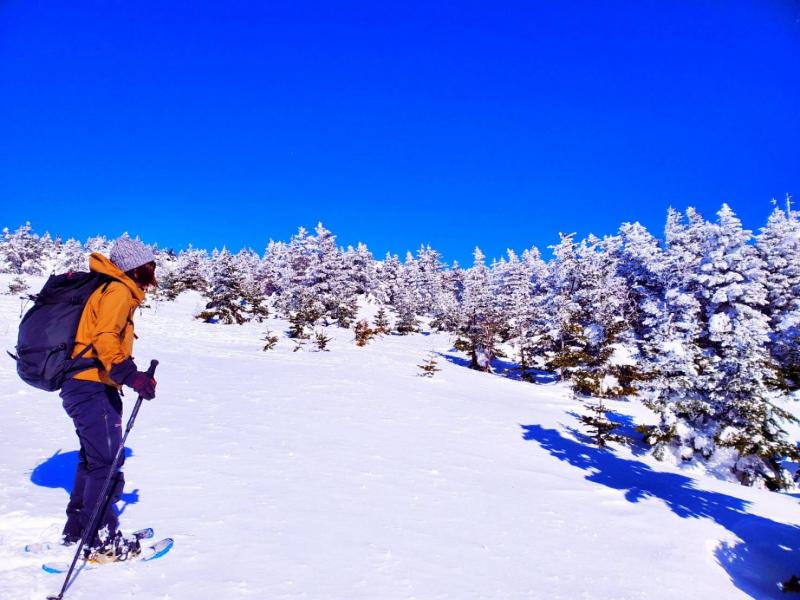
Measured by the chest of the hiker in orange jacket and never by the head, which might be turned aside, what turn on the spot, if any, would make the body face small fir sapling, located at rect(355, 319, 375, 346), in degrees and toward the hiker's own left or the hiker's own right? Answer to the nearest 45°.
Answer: approximately 45° to the hiker's own left

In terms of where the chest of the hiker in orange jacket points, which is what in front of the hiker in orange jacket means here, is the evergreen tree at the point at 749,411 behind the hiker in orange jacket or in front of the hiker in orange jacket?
in front

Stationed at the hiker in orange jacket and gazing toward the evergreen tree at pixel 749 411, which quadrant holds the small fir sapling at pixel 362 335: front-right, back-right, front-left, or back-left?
front-left

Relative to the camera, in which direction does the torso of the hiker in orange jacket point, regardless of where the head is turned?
to the viewer's right

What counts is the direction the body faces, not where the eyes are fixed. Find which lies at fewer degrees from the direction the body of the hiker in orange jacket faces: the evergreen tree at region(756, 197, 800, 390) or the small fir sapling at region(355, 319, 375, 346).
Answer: the evergreen tree

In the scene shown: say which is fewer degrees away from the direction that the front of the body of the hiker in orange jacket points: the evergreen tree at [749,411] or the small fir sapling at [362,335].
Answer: the evergreen tree

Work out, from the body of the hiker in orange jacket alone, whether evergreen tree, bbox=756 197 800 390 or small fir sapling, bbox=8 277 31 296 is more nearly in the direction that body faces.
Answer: the evergreen tree

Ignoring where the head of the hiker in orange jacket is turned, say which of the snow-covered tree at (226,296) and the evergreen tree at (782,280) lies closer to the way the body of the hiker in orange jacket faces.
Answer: the evergreen tree

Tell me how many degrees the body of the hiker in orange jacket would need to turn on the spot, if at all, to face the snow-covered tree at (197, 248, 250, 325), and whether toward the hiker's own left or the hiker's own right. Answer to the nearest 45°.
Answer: approximately 90° to the hiker's own left

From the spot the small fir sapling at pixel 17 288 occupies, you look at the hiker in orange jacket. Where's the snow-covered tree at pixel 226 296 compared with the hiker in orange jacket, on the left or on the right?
left

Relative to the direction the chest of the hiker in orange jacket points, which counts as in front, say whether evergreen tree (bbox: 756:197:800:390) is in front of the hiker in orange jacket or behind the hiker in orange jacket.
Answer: in front

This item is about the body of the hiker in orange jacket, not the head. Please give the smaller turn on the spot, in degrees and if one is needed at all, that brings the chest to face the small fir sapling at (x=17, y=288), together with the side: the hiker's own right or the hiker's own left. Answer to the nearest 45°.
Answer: approximately 90° to the hiker's own left

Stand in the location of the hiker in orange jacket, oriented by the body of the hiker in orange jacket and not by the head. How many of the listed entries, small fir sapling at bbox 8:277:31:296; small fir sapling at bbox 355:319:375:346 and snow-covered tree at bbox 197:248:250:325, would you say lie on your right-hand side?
0

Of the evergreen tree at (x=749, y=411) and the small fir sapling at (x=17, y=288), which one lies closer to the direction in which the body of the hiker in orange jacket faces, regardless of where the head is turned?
the evergreen tree
